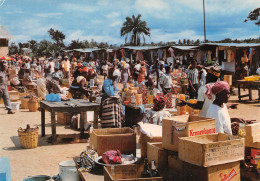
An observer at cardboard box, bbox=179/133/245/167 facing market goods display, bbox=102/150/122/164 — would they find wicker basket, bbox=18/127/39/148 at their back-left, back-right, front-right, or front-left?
front-right

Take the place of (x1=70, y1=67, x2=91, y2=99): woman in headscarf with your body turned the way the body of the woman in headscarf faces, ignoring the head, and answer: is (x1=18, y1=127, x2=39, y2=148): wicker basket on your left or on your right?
on your right

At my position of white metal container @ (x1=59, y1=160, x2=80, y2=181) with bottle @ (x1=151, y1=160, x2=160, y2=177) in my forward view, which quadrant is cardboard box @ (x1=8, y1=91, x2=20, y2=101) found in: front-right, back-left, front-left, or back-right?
back-left

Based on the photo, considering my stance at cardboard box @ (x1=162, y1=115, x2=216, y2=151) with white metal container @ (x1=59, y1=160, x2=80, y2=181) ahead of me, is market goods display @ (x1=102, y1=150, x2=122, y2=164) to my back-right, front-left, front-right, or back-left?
front-left
